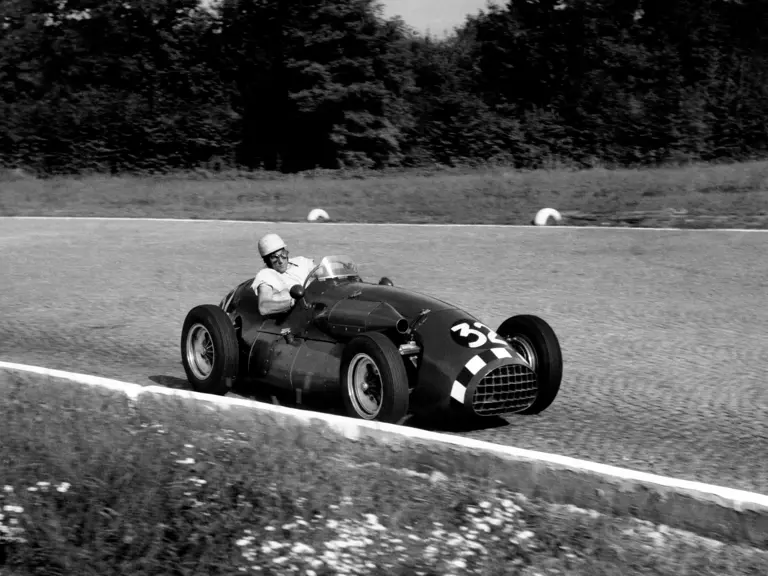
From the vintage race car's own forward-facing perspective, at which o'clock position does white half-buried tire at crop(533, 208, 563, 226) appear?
The white half-buried tire is roughly at 8 o'clock from the vintage race car.

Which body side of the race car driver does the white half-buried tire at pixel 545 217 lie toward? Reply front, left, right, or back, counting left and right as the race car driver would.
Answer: left

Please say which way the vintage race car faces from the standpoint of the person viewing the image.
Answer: facing the viewer and to the right of the viewer

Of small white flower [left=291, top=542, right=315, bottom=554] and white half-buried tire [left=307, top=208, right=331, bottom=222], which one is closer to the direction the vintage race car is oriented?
the small white flower

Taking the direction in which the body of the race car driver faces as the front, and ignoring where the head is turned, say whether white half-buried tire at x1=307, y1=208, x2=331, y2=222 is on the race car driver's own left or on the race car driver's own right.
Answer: on the race car driver's own left

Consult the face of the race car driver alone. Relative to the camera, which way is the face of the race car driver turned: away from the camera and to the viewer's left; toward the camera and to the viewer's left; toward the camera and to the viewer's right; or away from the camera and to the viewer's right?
toward the camera and to the viewer's right

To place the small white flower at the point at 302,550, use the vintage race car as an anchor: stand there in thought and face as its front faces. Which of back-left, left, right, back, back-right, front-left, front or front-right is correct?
front-right

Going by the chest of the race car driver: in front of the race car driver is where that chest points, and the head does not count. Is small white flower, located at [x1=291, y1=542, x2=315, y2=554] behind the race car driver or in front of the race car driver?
in front
